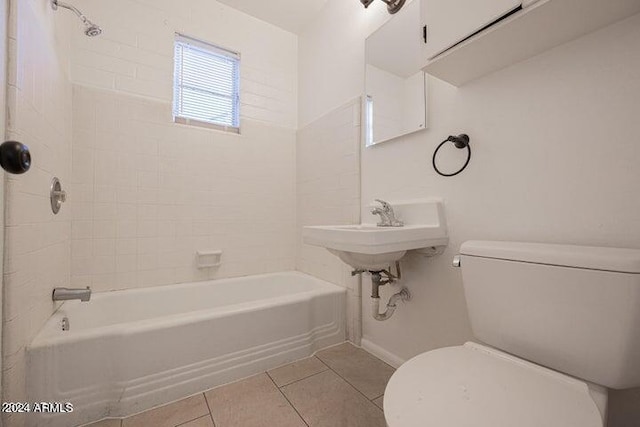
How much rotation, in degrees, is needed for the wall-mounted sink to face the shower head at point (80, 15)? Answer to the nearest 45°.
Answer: approximately 45° to its right

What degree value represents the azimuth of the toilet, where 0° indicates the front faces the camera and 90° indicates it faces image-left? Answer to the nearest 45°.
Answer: approximately 45°

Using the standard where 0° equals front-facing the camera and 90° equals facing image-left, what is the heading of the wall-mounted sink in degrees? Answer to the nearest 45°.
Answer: approximately 45°

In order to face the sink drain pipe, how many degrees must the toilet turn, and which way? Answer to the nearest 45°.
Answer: approximately 90° to its right

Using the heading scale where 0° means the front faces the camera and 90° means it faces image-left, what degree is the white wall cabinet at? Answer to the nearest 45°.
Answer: approximately 45°

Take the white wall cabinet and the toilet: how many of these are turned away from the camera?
0

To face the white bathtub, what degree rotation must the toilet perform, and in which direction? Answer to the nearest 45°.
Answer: approximately 45° to its right
